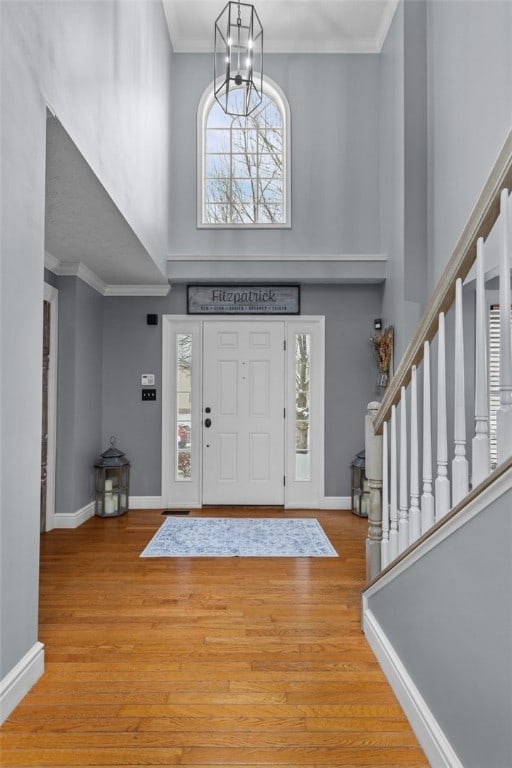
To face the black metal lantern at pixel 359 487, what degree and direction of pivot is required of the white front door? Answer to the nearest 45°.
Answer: approximately 90° to its left

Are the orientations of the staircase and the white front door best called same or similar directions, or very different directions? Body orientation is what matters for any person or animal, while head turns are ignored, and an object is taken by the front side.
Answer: very different directions

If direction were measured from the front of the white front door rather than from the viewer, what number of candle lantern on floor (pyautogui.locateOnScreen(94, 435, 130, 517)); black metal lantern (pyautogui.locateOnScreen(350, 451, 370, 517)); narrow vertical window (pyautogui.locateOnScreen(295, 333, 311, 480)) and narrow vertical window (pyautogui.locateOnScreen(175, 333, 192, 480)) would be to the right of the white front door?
2

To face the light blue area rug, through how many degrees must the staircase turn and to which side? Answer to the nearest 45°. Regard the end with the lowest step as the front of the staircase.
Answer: approximately 45° to its left

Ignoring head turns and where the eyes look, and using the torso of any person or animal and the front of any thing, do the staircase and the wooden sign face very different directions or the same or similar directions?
very different directions

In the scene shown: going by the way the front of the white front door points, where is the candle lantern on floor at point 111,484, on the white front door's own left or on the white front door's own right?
on the white front door's own right

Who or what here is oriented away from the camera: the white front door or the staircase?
the staircase

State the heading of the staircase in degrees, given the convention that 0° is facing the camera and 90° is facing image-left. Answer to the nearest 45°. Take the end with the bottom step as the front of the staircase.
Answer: approximately 180°

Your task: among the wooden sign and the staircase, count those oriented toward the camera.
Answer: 1

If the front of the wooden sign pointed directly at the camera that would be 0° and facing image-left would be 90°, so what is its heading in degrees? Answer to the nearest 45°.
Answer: approximately 0°

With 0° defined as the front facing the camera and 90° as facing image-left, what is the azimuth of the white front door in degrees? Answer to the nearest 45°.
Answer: approximately 0°
